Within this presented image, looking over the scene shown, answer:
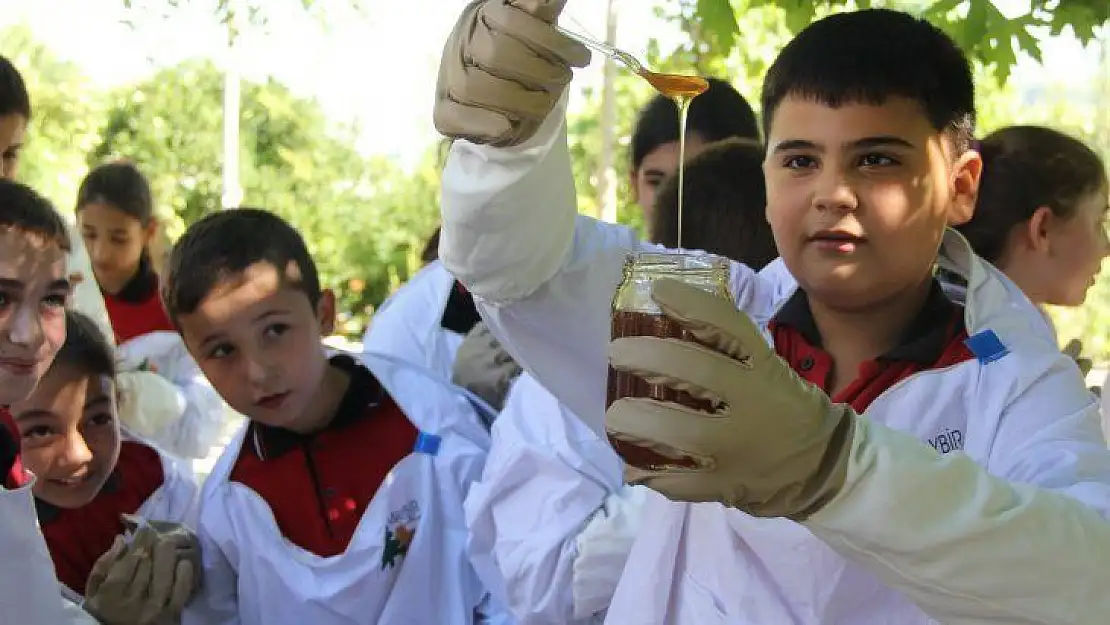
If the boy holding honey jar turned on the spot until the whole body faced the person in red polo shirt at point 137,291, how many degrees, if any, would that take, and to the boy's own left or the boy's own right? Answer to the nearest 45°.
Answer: approximately 90° to the boy's own right

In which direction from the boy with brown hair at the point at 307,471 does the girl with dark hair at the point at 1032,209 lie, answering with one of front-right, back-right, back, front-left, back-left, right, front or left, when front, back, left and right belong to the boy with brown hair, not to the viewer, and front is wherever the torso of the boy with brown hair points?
back-left

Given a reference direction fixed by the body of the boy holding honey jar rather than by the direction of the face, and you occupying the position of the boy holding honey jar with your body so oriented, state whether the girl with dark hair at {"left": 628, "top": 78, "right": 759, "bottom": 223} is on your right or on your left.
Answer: on your right

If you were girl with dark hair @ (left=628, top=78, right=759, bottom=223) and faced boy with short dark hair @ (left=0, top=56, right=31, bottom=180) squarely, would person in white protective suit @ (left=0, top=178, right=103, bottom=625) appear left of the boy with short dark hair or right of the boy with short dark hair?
left

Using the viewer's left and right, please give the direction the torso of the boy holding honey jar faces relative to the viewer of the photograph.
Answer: facing the viewer and to the left of the viewer
